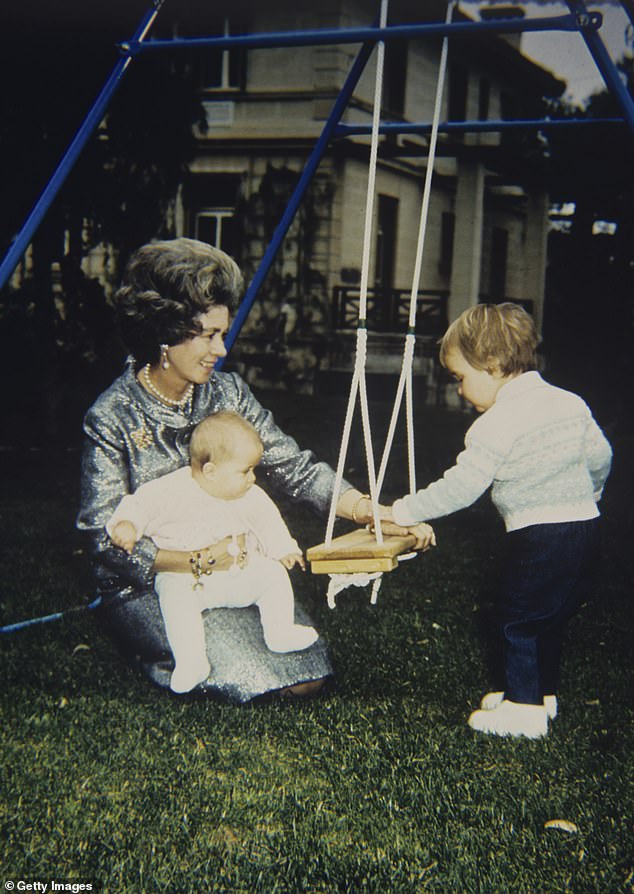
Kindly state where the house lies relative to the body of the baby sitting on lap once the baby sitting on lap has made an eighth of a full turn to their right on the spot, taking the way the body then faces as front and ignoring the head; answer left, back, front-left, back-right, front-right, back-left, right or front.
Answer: back

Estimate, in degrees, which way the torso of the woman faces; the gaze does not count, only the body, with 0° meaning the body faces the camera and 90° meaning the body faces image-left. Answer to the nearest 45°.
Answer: approximately 315°

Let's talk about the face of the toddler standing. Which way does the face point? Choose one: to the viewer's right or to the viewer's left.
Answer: to the viewer's left

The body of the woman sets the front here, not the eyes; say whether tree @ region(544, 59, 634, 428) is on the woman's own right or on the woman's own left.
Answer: on the woman's own left

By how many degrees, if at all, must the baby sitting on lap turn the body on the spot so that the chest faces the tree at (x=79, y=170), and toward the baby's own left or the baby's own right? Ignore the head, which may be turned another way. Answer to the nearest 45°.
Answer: approximately 135° to the baby's own left

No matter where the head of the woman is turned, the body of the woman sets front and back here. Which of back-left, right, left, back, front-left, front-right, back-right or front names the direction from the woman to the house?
back-left

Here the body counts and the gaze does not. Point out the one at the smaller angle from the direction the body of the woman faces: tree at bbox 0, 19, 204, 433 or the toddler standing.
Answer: the toddler standing

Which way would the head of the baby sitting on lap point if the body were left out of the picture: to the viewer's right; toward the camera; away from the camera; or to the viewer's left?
to the viewer's right

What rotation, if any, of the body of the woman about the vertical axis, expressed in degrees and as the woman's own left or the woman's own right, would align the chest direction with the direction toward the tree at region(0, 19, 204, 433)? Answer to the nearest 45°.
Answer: approximately 135° to the woman's own left

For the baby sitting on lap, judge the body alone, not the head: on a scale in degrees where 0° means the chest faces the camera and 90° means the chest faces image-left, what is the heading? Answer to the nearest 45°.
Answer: approximately 315°
